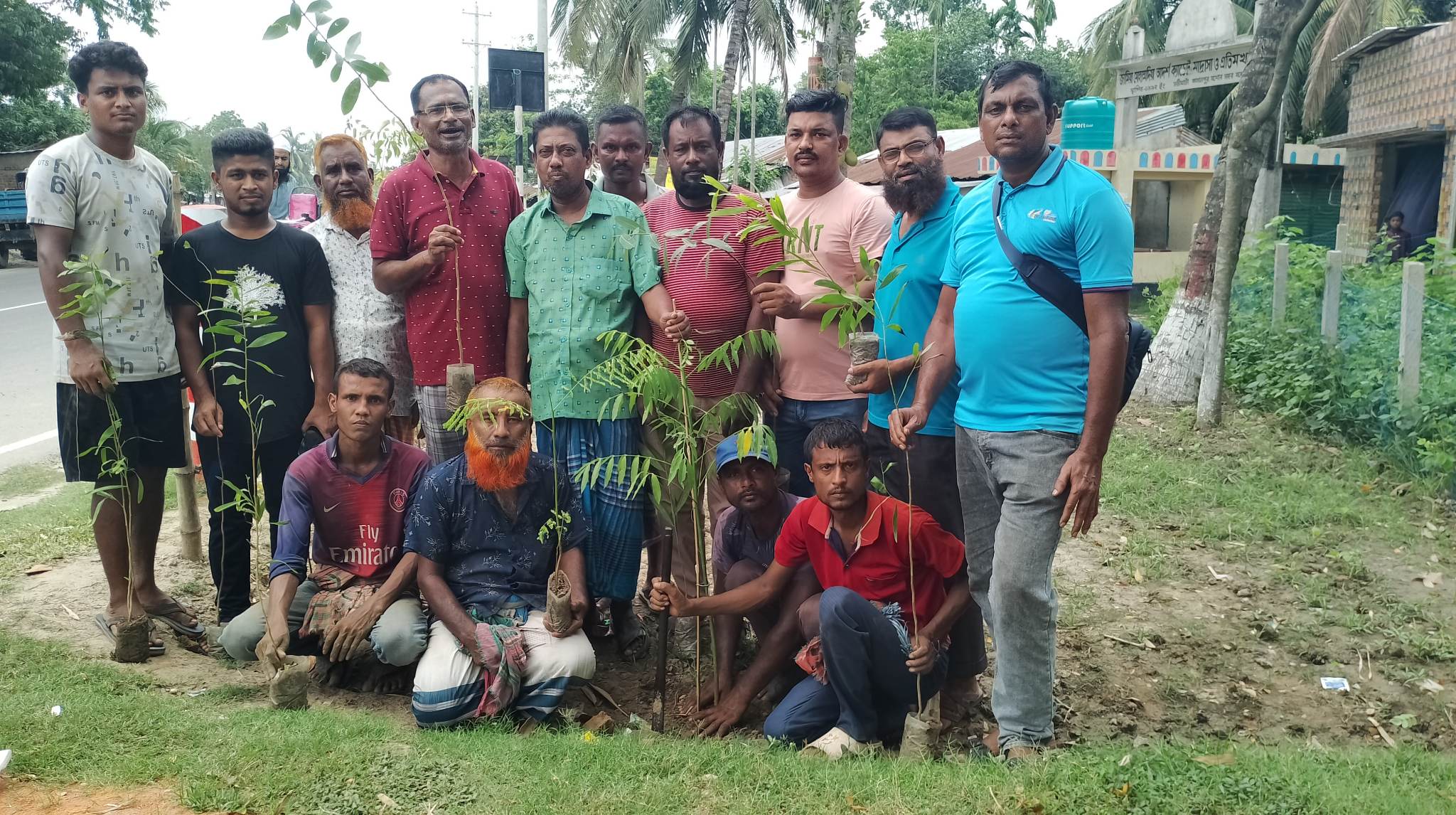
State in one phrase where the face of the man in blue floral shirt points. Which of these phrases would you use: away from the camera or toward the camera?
toward the camera

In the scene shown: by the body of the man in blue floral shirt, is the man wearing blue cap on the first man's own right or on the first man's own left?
on the first man's own left

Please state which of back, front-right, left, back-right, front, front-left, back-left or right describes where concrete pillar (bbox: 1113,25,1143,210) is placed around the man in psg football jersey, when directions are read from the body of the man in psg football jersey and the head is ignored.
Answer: back-left

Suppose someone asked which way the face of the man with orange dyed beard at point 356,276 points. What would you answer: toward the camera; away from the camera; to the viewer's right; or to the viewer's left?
toward the camera

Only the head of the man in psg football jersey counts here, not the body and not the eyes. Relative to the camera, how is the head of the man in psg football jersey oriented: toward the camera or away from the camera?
toward the camera

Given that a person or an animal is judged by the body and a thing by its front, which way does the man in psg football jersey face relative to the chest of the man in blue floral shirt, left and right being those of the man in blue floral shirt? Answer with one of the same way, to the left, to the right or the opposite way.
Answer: the same way

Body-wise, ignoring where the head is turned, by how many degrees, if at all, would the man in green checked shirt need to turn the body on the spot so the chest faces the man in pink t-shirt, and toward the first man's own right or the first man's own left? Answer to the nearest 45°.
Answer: approximately 90° to the first man's own left

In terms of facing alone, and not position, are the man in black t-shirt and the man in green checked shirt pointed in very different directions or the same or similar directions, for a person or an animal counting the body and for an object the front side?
same or similar directions

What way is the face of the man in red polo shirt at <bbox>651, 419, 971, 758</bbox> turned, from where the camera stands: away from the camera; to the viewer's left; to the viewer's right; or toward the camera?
toward the camera

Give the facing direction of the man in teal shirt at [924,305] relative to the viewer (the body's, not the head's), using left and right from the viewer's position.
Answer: facing the viewer and to the left of the viewer

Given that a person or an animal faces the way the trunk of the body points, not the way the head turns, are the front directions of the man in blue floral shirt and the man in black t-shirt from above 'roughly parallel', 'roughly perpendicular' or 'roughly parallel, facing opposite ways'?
roughly parallel

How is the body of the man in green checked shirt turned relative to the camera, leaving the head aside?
toward the camera

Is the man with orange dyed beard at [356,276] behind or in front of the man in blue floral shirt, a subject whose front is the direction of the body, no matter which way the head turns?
behind

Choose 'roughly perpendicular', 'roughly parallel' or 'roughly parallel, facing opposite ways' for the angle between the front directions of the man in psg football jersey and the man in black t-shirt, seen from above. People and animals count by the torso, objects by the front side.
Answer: roughly parallel

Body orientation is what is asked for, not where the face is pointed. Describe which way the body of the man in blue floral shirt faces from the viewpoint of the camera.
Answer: toward the camera

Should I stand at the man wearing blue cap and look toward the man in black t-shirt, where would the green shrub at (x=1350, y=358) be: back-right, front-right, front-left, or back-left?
back-right

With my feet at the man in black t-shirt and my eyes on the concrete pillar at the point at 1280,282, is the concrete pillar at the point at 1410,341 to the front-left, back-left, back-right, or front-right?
front-right

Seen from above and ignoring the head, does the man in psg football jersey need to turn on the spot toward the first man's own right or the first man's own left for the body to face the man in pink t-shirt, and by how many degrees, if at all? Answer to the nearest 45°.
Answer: approximately 90° to the first man's own left
